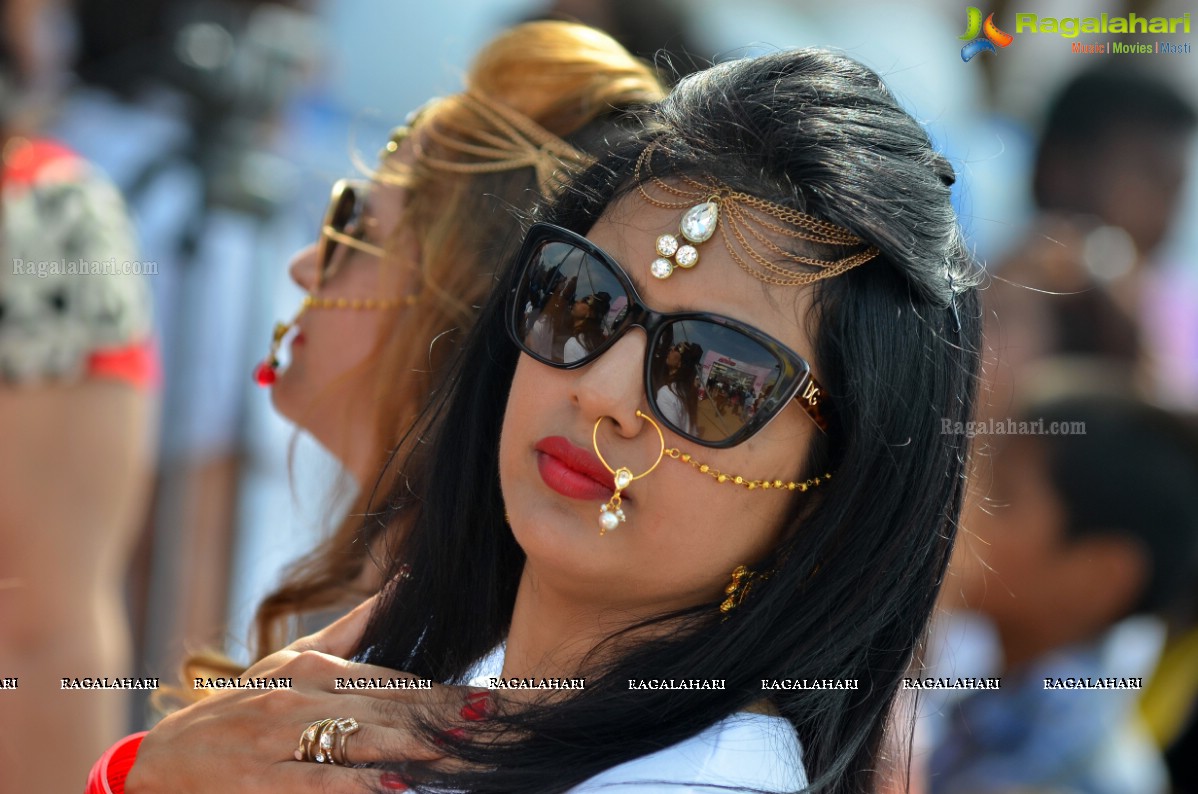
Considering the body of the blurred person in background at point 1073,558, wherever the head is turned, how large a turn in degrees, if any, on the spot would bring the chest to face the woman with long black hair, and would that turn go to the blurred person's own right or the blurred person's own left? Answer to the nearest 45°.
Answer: approximately 90° to the blurred person's own left

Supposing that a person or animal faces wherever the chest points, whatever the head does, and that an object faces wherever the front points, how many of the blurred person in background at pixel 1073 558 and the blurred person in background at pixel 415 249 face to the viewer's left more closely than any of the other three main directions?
2

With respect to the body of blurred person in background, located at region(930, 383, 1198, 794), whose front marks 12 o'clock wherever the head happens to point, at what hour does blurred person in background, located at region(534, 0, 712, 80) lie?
blurred person in background, located at region(534, 0, 712, 80) is roughly at 1 o'clock from blurred person in background, located at region(930, 383, 1198, 794).

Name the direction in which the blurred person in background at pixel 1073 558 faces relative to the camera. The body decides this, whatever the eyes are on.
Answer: to the viewer's left

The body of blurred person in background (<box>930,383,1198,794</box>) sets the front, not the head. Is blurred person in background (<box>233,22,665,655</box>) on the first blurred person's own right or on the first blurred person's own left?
on the first blurred person's own left

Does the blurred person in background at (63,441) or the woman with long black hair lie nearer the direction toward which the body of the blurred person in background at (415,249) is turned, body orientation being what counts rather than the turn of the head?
the blurred person in background

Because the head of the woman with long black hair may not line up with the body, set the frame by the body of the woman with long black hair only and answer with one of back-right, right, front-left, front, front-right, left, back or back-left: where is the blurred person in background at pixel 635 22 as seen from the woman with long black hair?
back-right

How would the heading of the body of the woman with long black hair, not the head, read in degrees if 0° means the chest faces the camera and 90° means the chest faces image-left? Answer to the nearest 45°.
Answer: approximately 45°

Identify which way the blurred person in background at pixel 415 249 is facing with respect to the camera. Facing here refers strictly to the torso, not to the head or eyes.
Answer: to the viewer's left

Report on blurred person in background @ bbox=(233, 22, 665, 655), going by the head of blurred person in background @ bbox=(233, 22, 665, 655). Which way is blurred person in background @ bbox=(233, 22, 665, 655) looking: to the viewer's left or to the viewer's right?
to the viewer's left

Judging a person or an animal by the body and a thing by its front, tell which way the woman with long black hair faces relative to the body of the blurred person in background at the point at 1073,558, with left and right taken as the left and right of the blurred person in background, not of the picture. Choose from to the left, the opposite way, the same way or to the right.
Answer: to the left
